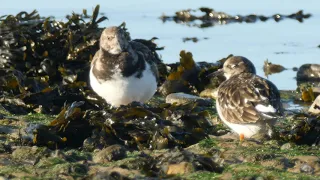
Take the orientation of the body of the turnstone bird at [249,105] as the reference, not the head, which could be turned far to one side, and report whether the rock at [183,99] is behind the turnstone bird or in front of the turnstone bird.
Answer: in front

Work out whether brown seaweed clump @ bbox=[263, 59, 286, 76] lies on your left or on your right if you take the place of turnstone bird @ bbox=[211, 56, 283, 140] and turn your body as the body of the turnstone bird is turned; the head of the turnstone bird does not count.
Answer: on your right
